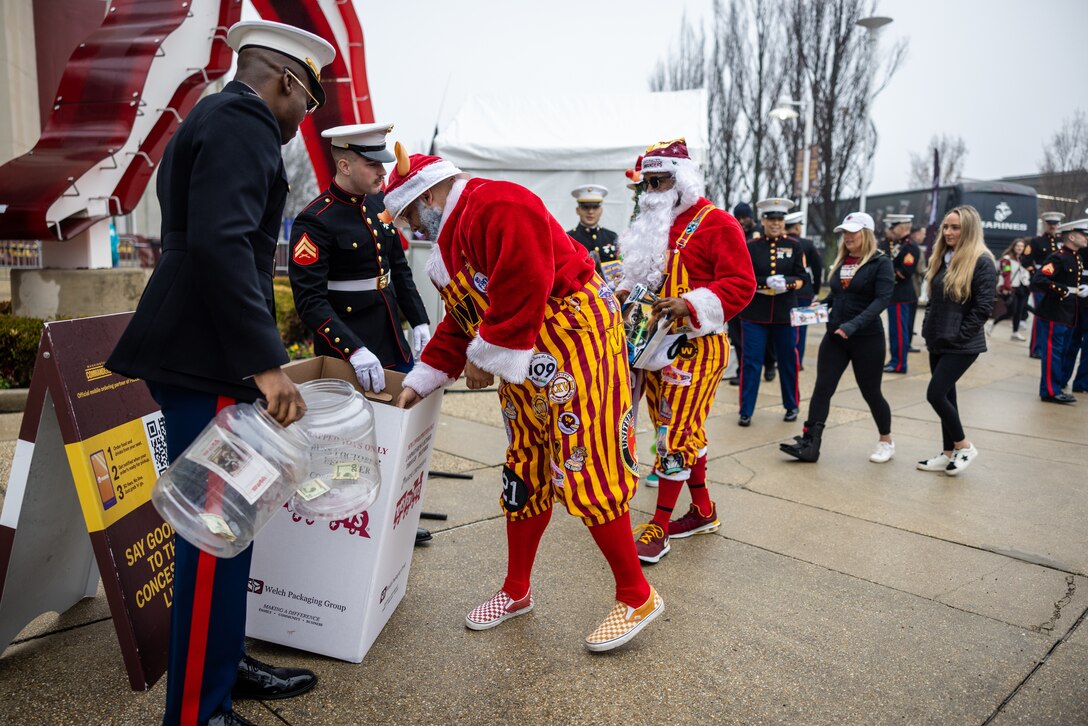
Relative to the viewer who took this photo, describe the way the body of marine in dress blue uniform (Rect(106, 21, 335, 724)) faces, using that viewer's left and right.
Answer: facing to the right of the viewer

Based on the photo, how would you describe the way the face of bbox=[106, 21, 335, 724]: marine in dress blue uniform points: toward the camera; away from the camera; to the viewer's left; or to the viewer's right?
to the viewer's right

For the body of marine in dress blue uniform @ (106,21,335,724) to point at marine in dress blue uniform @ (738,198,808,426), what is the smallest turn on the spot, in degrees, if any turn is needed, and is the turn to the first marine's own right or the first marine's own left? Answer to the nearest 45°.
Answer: approximately 45° to the first marine's own left

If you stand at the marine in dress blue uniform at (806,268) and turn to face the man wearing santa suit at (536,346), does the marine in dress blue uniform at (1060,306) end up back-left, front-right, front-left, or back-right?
back-left

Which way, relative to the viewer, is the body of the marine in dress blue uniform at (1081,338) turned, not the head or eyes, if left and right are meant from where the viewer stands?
facing to the left of the viewer

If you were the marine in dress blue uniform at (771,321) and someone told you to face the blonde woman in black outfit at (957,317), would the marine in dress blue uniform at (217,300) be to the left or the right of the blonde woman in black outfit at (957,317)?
right

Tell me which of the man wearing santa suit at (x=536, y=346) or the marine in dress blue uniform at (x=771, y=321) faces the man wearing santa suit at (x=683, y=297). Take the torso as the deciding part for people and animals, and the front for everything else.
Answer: the marine in dress blue uniform

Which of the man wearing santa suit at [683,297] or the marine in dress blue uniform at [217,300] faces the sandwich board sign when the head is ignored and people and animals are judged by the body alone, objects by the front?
the man wearing santa suit

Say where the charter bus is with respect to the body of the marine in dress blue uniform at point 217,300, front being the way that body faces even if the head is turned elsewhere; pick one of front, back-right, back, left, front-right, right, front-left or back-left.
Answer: front-left
